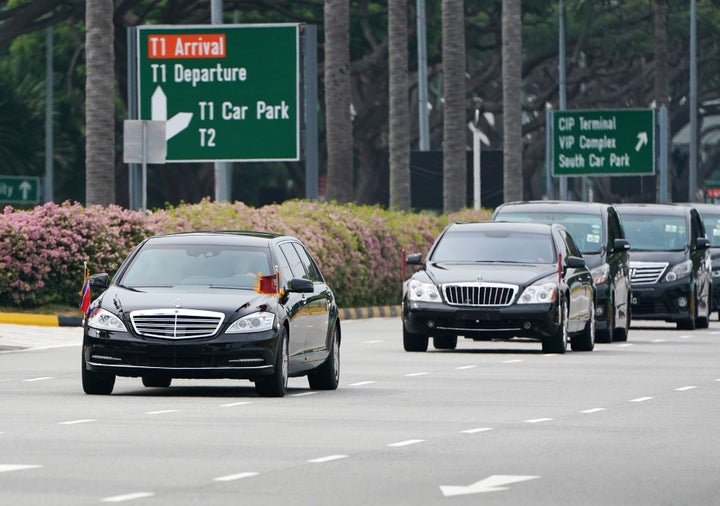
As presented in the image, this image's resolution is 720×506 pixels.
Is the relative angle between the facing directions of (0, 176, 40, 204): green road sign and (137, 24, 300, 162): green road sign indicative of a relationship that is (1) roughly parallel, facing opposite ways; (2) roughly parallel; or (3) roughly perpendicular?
roughly parallel

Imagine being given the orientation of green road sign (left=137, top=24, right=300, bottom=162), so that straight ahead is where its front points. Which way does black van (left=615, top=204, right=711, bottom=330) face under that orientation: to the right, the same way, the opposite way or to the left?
the same way

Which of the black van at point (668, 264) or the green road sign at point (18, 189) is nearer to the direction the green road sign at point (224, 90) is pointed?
the black van

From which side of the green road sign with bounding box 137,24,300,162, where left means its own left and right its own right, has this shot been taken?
front

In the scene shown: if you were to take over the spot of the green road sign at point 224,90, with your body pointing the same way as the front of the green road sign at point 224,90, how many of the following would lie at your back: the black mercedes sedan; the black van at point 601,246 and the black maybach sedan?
0

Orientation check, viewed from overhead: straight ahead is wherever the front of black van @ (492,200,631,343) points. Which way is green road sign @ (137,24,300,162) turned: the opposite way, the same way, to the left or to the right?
the same way

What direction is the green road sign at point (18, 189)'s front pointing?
toward the camera

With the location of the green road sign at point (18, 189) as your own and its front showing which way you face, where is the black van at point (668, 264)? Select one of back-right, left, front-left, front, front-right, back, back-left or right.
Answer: front-left

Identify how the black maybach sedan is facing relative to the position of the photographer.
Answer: facing the viewer

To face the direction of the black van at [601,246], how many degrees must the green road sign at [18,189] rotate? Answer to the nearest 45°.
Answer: approximately 45° to its left

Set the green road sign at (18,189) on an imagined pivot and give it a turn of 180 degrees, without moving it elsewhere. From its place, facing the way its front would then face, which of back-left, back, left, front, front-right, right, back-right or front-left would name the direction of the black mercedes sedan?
back

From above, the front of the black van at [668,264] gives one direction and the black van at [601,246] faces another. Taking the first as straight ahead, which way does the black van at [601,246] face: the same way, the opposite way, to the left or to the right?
the same way
